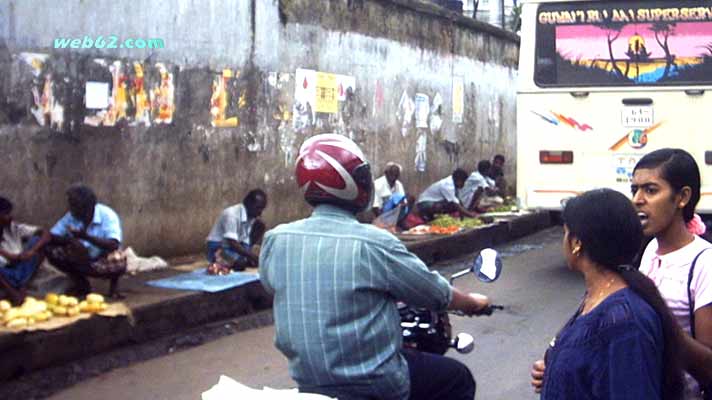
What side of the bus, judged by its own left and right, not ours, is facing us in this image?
back

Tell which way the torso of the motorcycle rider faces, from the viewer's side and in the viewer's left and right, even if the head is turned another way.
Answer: facing away from the viewer and to the right of the viewer

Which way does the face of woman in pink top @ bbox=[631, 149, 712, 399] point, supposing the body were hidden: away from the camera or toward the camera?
toward the camera

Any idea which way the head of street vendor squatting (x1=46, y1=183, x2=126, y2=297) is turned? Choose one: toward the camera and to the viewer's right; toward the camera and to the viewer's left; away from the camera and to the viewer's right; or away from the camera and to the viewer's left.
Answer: toward the camera and to the viewer's left

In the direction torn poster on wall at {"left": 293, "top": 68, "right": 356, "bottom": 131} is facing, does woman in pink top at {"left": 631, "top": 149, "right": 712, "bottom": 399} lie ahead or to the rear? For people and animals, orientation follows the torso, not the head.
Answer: ahead

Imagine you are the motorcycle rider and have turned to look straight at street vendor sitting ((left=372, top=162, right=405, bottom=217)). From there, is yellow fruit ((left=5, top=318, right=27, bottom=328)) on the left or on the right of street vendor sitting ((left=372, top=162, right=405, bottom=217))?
left

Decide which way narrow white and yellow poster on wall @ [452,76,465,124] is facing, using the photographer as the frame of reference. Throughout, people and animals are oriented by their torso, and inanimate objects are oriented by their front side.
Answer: facing the viewer and to the right of the viewer

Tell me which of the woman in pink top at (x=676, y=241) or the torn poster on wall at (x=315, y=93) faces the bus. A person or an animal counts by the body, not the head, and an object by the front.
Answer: the torn poster on wall

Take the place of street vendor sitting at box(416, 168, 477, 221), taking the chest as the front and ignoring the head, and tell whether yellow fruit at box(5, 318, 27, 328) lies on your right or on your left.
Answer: on your right

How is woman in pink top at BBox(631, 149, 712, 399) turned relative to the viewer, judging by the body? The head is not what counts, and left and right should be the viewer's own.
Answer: facing the viewer and to the left of the viewer

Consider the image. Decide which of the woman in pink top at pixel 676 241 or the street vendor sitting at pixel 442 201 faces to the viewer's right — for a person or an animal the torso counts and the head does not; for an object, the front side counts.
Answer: the street vendor sitting

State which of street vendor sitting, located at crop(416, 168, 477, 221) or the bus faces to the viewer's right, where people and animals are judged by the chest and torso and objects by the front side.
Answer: the street vendor sitting

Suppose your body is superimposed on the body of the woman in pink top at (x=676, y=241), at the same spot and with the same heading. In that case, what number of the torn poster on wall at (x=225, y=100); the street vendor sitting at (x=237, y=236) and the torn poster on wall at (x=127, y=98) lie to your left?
0

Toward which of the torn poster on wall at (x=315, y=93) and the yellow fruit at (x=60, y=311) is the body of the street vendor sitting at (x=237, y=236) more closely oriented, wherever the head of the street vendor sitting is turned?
the yellow fruit
